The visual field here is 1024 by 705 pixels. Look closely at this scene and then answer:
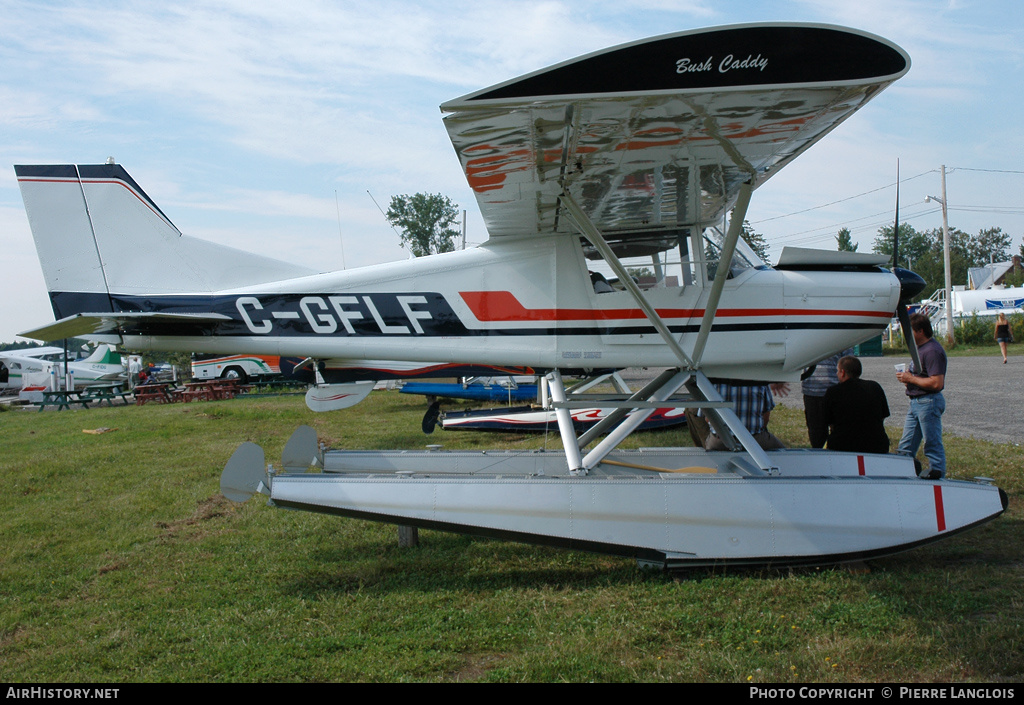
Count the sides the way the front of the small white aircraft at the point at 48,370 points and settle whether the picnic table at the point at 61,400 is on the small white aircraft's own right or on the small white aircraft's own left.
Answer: on the small white aircraft's own left

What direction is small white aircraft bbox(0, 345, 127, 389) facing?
to the viewer's left

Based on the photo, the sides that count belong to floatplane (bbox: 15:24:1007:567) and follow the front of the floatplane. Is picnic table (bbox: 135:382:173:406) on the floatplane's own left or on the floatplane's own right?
on the floatplane's own left

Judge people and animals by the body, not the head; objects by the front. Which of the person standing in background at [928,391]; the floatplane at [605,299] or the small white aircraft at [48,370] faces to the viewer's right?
the floatplane

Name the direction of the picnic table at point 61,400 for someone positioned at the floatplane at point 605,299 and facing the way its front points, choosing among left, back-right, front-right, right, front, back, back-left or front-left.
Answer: back-left

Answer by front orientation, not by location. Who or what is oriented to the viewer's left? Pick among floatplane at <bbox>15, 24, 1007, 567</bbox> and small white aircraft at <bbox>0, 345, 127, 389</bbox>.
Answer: the small white aircraft

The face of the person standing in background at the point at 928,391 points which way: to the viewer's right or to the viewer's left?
to the viewer's left

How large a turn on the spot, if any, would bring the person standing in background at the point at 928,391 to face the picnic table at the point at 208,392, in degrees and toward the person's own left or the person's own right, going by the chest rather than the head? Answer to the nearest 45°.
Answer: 0° — they already face it

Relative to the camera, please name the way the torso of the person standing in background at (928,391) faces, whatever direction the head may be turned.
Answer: to the viewer's left

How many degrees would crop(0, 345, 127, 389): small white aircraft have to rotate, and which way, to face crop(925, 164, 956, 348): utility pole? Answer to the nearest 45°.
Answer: approximately 135° to its left

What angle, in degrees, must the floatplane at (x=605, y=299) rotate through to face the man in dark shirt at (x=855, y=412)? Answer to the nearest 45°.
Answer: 0° — it already faces them

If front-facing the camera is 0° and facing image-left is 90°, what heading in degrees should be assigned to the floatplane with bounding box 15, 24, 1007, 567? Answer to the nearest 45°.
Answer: approximately 270°

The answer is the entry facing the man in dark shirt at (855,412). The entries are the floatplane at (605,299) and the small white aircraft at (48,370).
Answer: the floatplane
